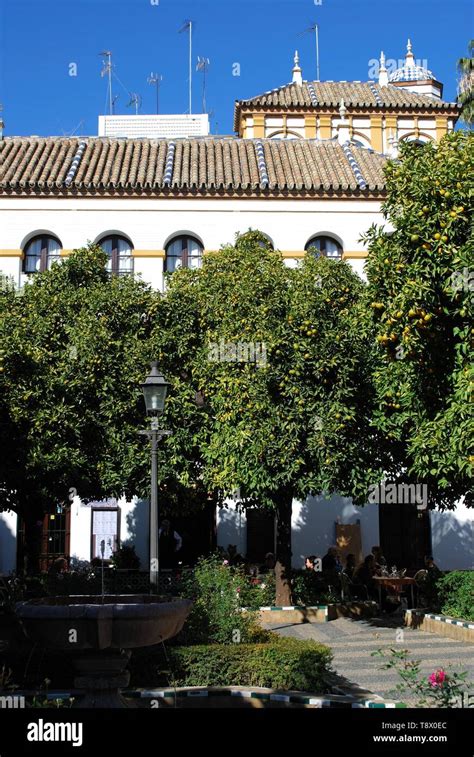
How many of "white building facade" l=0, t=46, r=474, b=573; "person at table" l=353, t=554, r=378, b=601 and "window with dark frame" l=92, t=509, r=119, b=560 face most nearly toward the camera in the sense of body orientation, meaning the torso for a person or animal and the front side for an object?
2

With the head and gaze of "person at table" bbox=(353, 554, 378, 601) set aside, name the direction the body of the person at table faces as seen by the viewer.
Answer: to the viewer's right

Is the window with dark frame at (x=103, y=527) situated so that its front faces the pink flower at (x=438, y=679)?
yes

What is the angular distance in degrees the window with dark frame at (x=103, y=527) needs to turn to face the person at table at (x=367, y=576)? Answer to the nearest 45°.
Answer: approximately 45° to its left

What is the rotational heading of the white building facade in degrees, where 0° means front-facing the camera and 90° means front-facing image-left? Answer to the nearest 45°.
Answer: approximately 0°

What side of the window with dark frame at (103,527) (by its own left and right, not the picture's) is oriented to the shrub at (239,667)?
front

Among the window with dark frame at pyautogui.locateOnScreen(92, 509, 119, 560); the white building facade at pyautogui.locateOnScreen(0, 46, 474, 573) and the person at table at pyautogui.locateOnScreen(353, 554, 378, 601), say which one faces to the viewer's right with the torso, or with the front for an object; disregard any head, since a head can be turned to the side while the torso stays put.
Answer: the person at table

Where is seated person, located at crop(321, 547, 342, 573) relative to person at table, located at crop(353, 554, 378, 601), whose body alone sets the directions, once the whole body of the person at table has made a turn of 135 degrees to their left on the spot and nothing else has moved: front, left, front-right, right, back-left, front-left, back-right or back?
front
